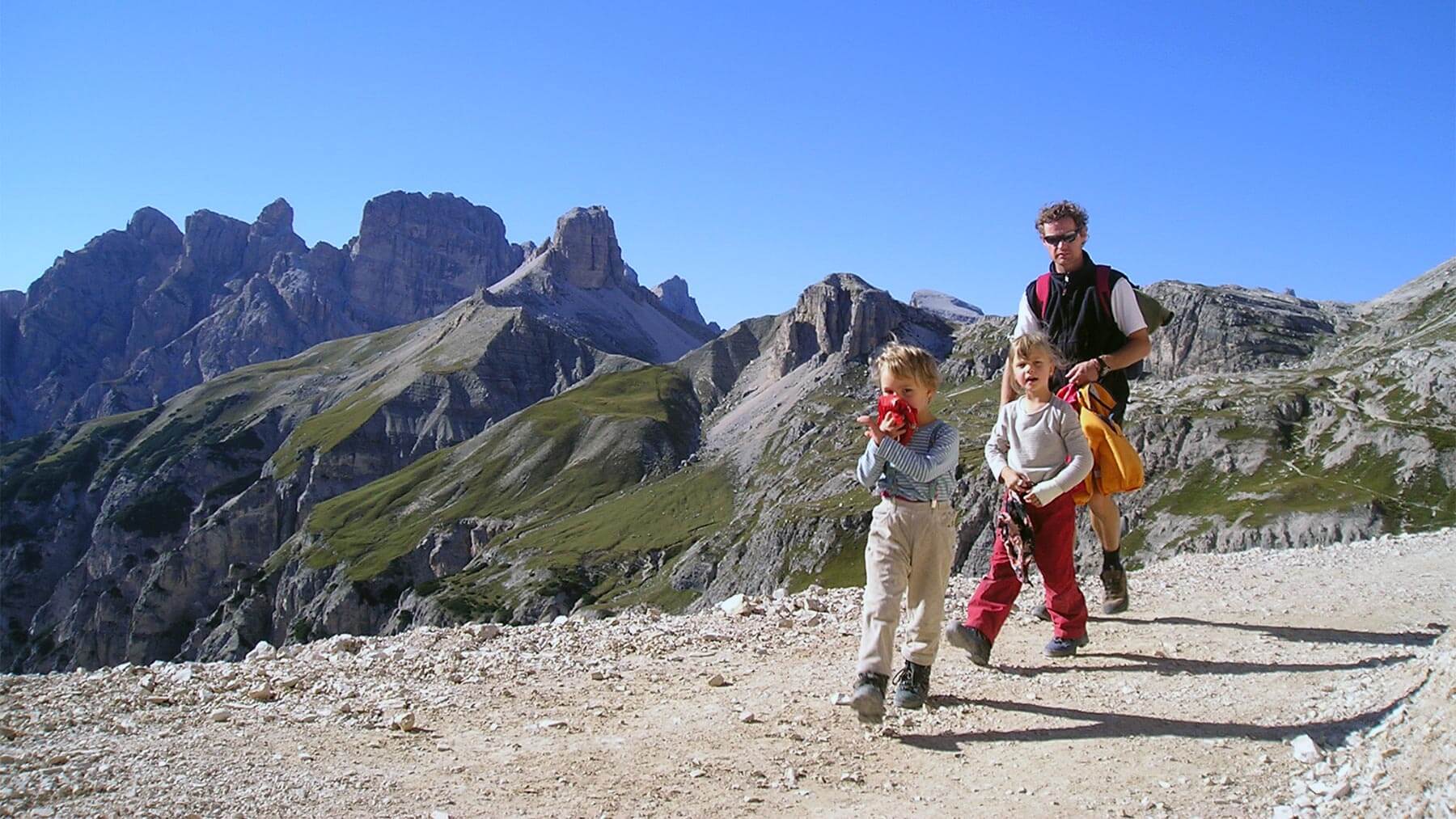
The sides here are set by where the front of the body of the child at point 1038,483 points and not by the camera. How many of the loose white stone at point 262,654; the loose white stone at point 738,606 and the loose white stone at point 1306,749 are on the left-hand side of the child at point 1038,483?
1

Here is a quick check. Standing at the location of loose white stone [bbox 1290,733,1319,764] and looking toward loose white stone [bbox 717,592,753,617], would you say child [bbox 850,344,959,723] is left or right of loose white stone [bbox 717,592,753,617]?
left

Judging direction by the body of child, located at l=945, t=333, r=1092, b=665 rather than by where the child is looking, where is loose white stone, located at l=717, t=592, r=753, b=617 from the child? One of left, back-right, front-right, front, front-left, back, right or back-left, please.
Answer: right

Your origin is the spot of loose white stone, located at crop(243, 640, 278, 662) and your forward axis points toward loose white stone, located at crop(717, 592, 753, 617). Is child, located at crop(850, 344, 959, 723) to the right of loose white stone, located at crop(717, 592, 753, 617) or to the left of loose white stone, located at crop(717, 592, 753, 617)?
right

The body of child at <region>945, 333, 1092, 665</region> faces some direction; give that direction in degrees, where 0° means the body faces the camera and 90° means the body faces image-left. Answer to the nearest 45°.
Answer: approximately 45°

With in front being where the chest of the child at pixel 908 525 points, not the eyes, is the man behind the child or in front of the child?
behind

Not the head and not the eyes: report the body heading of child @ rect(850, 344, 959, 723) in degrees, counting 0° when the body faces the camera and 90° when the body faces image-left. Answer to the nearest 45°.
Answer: approximately 45°

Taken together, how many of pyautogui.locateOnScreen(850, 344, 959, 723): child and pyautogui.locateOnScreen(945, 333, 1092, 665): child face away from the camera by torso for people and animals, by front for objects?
0
